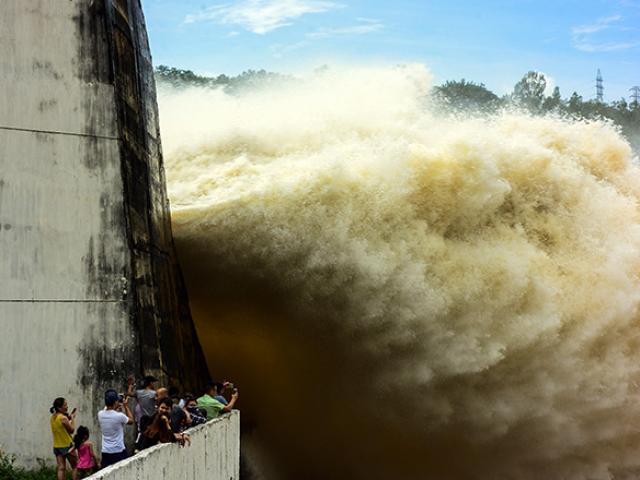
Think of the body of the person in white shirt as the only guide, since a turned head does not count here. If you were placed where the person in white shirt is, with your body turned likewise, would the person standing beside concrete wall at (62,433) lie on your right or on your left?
on your left

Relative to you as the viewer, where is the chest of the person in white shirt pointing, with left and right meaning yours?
facing away from the viewer and to the right of the viewer

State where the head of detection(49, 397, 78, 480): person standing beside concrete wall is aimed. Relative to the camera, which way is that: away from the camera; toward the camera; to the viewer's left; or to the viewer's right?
to the viewer's right

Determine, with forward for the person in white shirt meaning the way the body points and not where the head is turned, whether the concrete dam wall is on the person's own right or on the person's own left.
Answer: on the person's own left

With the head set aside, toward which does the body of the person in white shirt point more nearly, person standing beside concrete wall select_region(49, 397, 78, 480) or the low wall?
the low wall
